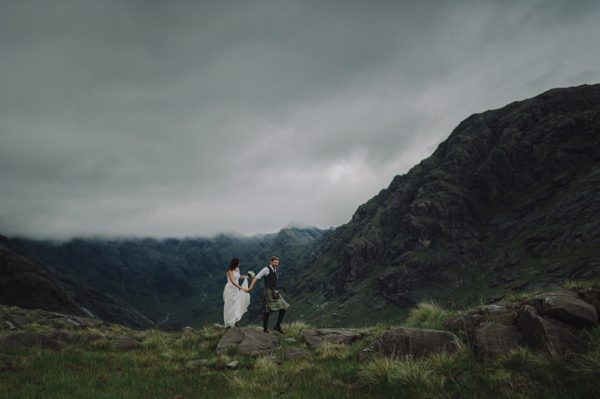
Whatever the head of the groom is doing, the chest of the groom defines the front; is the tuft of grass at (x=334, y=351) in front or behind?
in front

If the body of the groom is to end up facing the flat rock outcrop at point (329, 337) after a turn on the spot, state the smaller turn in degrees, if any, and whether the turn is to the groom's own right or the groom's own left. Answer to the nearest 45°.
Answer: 0° — they already face it

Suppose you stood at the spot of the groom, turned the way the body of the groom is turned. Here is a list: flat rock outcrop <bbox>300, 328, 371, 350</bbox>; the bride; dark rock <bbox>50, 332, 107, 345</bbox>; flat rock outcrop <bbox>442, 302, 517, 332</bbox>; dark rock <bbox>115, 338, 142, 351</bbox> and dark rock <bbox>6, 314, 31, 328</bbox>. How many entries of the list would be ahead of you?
2

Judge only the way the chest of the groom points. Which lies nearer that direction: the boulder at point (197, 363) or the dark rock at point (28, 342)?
the boulder

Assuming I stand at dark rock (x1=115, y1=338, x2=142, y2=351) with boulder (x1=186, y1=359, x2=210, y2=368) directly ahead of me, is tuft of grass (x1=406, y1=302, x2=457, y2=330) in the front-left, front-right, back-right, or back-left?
front-left

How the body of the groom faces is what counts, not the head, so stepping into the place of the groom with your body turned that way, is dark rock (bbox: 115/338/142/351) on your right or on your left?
on your right

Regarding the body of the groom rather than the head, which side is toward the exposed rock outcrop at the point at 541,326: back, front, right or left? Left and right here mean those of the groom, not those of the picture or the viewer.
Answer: front

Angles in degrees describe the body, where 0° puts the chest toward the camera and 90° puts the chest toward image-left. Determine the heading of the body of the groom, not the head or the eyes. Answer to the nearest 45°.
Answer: approximately 315°

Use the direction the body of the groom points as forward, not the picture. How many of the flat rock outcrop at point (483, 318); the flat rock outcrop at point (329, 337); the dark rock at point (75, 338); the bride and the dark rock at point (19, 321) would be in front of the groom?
2

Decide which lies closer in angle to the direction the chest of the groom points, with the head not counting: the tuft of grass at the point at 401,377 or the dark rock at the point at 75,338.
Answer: the tuft of grass

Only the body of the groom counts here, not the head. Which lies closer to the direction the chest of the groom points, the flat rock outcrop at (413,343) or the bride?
the flat rock outcrop

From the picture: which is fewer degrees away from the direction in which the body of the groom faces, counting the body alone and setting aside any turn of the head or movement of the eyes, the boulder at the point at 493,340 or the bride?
the boulder

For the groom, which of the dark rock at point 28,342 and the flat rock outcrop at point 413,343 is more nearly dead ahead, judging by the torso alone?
the flat rock outcrop
